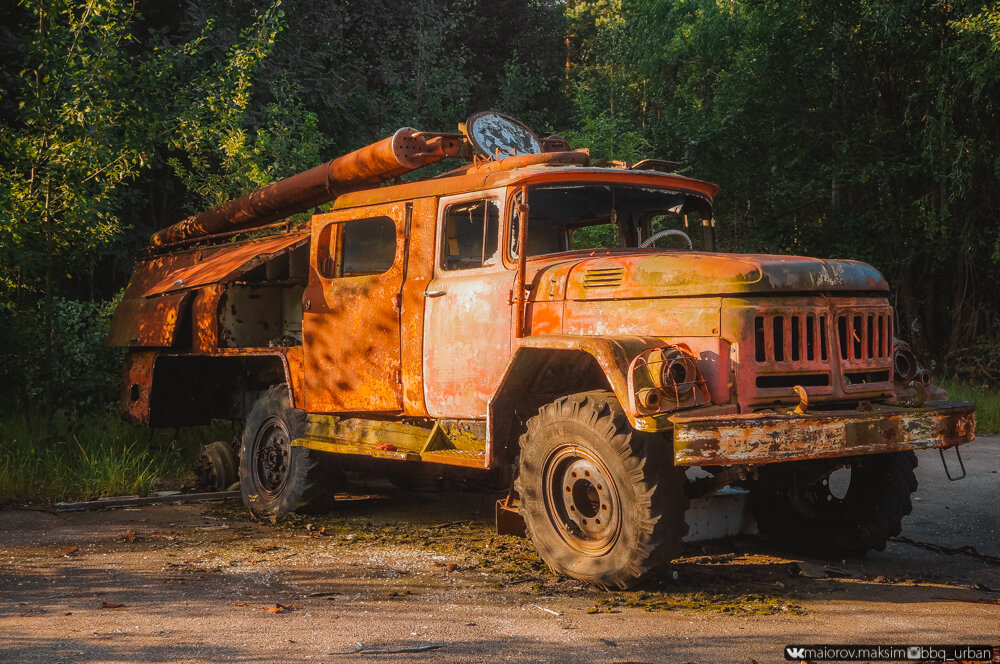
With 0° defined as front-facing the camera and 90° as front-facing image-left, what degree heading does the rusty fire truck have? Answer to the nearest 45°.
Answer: approximately 315°
